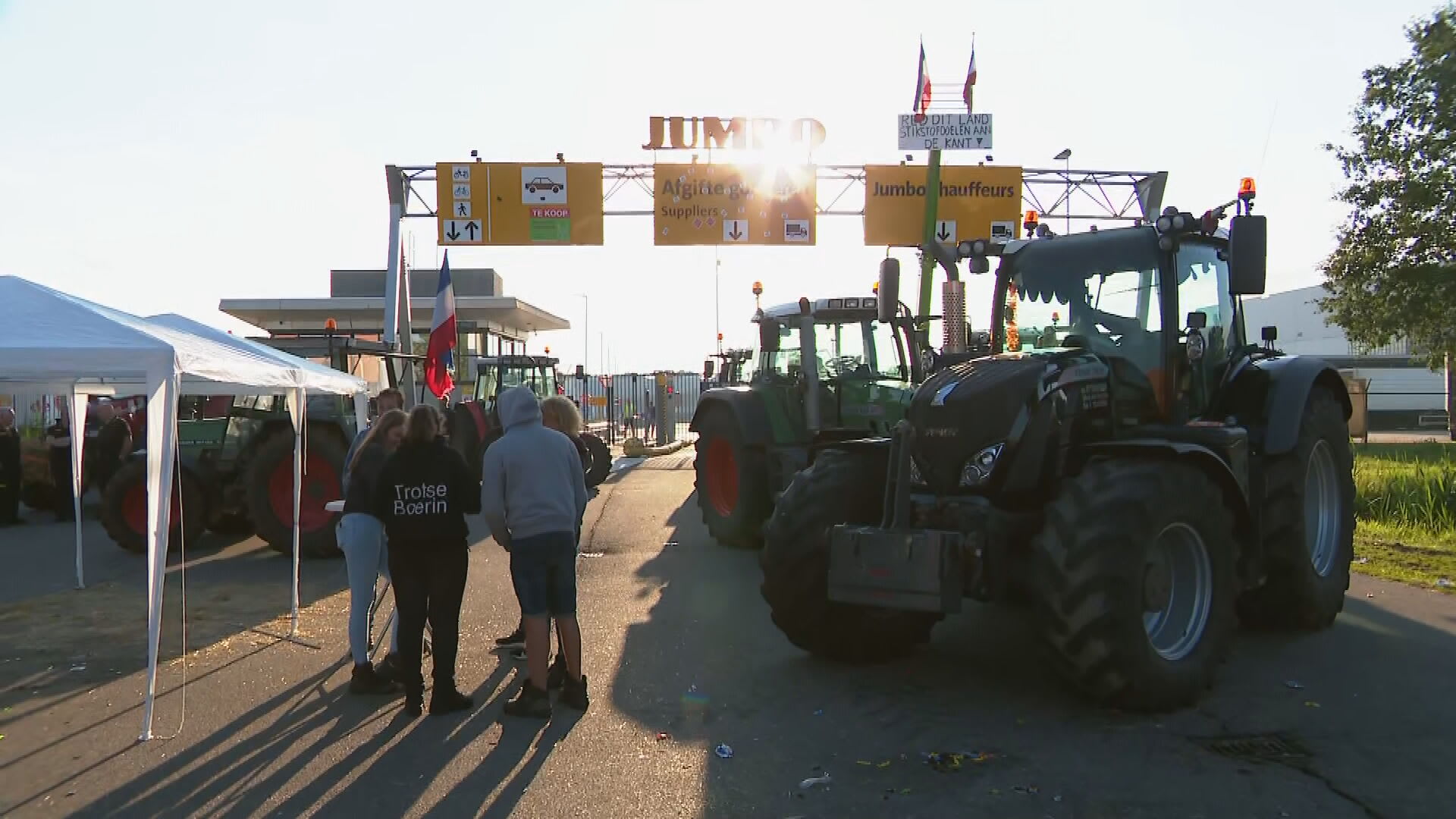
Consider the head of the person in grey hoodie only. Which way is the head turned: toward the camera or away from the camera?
away from the camera

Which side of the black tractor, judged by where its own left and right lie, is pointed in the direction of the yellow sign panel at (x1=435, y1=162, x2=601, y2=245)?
right

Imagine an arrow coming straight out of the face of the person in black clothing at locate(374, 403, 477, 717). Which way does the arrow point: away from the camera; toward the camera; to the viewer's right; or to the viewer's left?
away from the camera

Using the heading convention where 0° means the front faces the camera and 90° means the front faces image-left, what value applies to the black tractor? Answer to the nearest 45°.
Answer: approximately 45°

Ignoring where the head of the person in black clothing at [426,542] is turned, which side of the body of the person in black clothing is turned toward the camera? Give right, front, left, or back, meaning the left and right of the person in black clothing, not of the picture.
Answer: back

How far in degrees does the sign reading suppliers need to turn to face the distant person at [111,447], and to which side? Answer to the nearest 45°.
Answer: approximately 45° to its right

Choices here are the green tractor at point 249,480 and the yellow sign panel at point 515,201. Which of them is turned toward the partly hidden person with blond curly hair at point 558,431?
the yellow sign panel

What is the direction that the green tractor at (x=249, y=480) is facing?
to the viewer's left

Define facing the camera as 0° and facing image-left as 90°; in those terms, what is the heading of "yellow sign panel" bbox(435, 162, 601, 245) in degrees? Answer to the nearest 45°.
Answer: approximately 0°

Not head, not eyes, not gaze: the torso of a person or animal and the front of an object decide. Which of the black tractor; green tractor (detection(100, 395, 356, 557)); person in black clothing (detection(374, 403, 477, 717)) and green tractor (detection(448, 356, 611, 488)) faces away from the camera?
the person in black clothing
